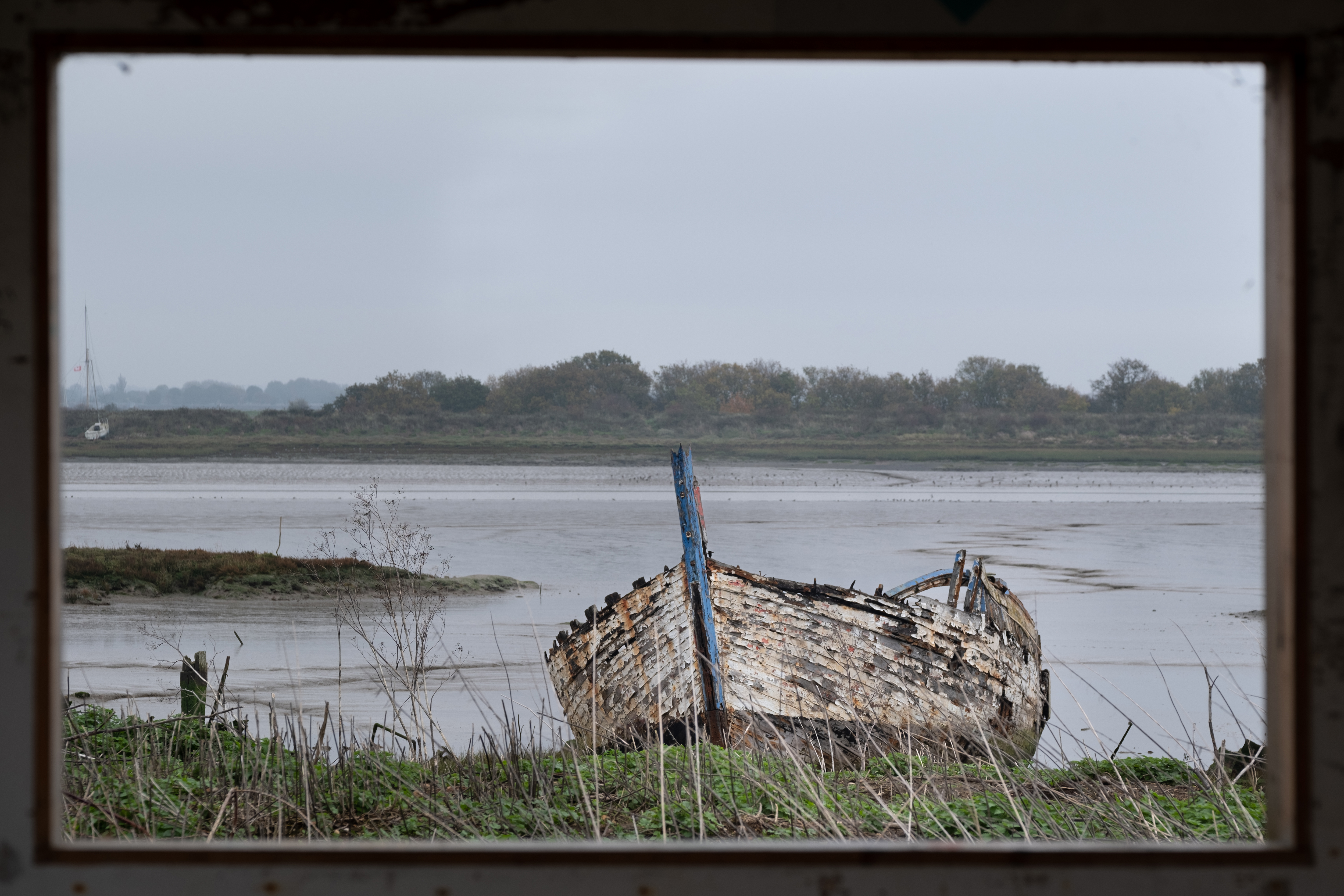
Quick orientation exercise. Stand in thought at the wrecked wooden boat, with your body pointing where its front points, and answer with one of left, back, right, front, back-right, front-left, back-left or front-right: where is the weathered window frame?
front-left

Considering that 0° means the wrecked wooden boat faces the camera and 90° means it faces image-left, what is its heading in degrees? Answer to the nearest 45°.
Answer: approximately 45°

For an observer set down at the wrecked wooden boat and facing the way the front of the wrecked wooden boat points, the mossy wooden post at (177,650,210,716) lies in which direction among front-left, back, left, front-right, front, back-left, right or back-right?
front-right

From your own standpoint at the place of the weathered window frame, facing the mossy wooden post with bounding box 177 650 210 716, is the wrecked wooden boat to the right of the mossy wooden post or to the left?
right
